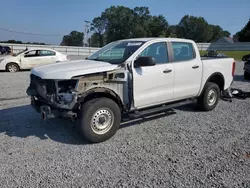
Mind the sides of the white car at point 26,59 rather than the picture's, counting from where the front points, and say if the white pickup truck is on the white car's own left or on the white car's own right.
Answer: on the white car's own left

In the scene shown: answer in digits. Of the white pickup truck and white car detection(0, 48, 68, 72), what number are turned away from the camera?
0

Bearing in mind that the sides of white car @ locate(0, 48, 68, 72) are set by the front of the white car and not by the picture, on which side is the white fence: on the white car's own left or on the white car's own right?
on the white car's own right

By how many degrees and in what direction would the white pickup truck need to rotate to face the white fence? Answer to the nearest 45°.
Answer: approximately 135° to its right

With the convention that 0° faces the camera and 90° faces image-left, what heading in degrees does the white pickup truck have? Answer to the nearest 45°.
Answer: approximately 45°

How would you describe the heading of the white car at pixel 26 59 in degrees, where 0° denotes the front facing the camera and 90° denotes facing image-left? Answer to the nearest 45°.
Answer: approximately 90°

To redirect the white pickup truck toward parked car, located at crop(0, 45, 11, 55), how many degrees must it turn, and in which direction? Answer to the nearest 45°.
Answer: approximately 90° to its right

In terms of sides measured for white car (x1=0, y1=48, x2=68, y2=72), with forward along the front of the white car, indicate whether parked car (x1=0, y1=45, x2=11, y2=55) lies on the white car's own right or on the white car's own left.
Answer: on the white car's own right

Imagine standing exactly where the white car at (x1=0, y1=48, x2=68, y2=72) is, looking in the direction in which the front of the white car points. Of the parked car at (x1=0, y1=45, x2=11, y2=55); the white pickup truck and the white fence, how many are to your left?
1
